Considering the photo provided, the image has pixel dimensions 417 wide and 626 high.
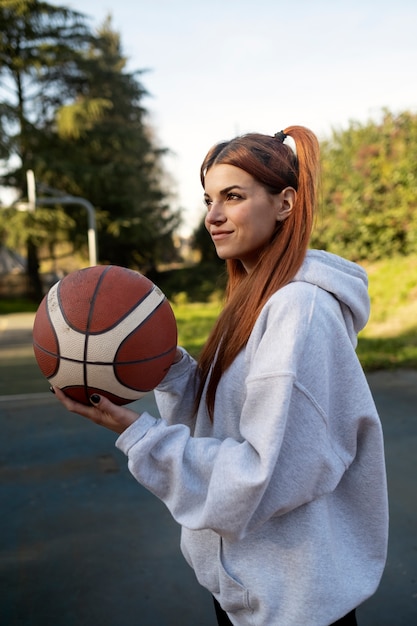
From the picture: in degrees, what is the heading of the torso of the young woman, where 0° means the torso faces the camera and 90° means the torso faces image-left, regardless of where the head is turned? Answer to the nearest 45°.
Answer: approximately 90°

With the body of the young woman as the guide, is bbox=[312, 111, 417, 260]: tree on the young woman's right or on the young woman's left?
on the young woman's right

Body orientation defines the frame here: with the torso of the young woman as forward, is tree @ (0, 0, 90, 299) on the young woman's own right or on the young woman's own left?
on the young woman's own right

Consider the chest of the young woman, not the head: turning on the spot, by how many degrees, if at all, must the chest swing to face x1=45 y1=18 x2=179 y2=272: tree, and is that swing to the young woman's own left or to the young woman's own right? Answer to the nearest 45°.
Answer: approximately 90° to the young woman's own right
